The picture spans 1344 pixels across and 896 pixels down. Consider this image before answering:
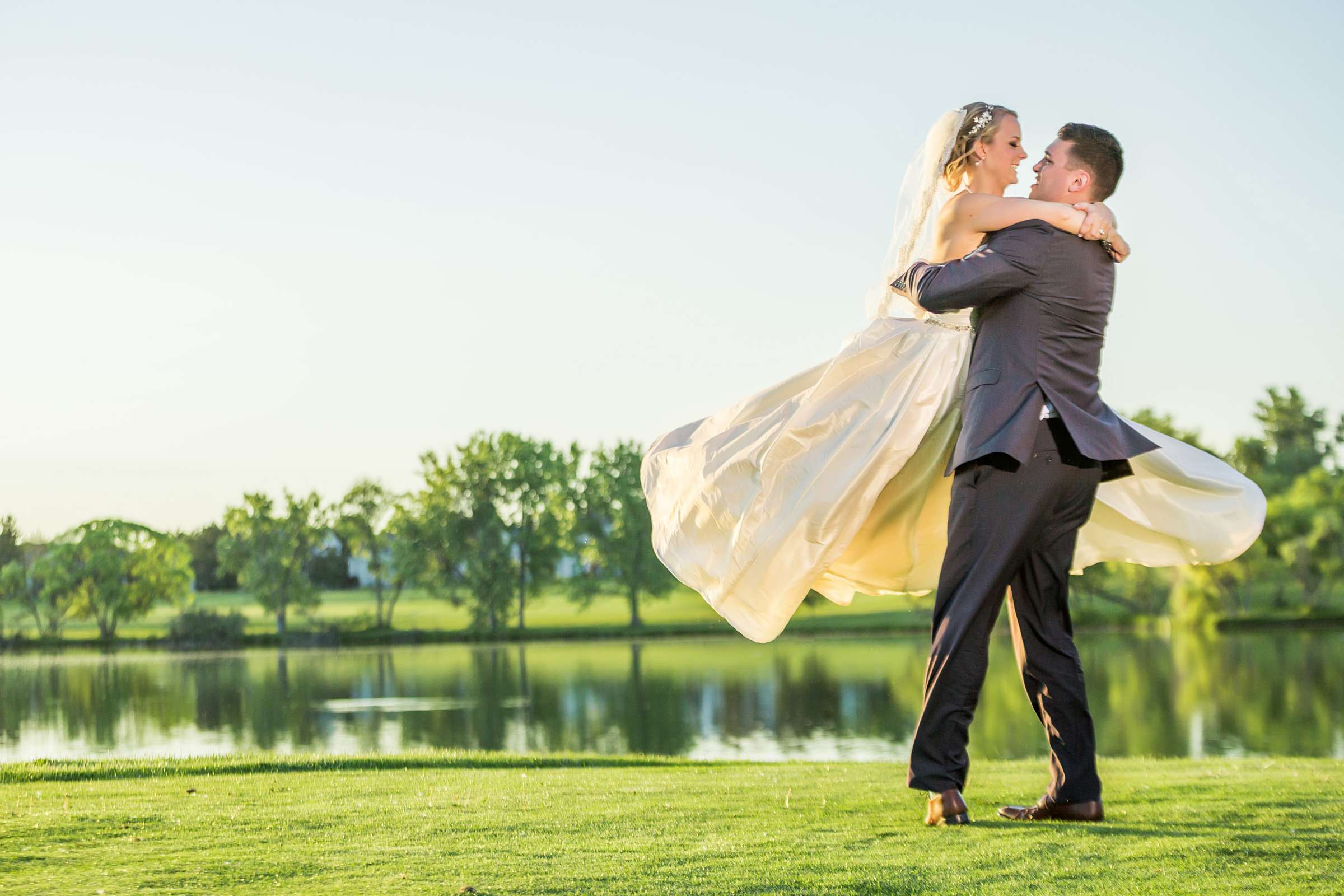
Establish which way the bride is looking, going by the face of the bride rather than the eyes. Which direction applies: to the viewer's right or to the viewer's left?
to the viewer's right

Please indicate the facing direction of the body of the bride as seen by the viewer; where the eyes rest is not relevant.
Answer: to the viewer's right

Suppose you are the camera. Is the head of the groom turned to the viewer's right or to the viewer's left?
to the viewer's left

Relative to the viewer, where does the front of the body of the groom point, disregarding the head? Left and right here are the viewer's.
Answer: facing away from the viewer and to the left of the viewer
